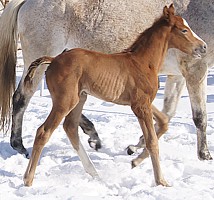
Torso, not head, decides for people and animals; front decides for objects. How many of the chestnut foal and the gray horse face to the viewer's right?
2

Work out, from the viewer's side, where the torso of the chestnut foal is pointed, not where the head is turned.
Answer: to the viewer's right

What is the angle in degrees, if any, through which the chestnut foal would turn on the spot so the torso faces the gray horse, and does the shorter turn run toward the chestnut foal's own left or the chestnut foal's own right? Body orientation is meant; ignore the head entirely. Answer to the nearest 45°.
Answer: approximately 90° to the chestnut foal's own left

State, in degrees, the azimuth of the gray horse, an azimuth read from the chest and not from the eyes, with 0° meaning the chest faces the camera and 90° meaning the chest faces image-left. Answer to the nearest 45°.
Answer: approximately 270°

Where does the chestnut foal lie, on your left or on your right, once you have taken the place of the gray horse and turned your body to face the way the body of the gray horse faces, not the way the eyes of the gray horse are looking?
on your right
